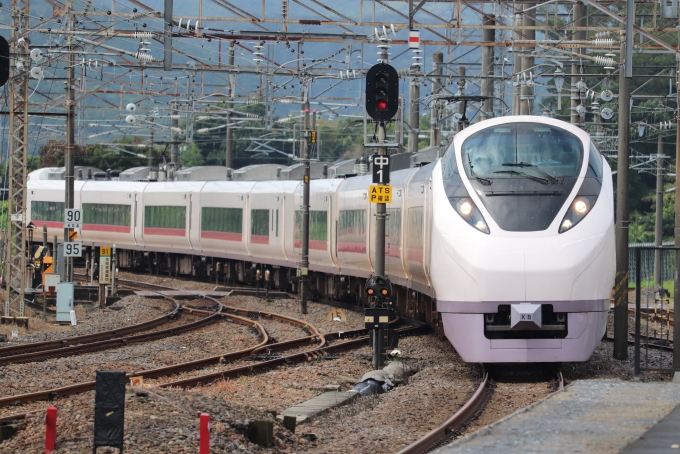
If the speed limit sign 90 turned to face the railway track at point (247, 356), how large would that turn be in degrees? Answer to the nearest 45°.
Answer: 0° — it already faces it

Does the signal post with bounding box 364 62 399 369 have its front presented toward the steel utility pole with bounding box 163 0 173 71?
no

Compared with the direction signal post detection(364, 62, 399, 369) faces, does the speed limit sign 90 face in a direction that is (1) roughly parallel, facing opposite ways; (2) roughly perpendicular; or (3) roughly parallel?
roughly parallel

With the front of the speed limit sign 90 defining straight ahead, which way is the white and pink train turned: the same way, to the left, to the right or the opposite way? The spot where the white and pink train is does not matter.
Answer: the same way

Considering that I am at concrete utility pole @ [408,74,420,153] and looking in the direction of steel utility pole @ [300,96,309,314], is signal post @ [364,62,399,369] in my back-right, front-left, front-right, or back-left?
front-left

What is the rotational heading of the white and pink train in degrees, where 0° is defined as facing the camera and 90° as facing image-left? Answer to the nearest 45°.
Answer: approximately 0°

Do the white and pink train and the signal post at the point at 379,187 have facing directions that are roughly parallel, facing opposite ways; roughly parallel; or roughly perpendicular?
roughly parallel

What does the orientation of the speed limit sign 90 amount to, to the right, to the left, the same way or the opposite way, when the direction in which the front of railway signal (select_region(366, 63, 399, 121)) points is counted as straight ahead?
the same way

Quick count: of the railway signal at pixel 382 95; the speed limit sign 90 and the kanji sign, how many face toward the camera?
3

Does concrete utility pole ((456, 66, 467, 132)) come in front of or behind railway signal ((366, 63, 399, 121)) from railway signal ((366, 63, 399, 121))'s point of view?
behind

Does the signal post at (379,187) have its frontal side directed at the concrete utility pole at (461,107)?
no

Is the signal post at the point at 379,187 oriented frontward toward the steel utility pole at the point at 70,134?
no

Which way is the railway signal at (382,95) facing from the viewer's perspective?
toward the camera

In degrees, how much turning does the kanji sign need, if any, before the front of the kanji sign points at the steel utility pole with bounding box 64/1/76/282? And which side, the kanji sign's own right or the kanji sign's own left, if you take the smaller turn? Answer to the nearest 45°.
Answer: approximately 135° to the kanji sign's own right

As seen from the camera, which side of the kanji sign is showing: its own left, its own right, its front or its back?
front
